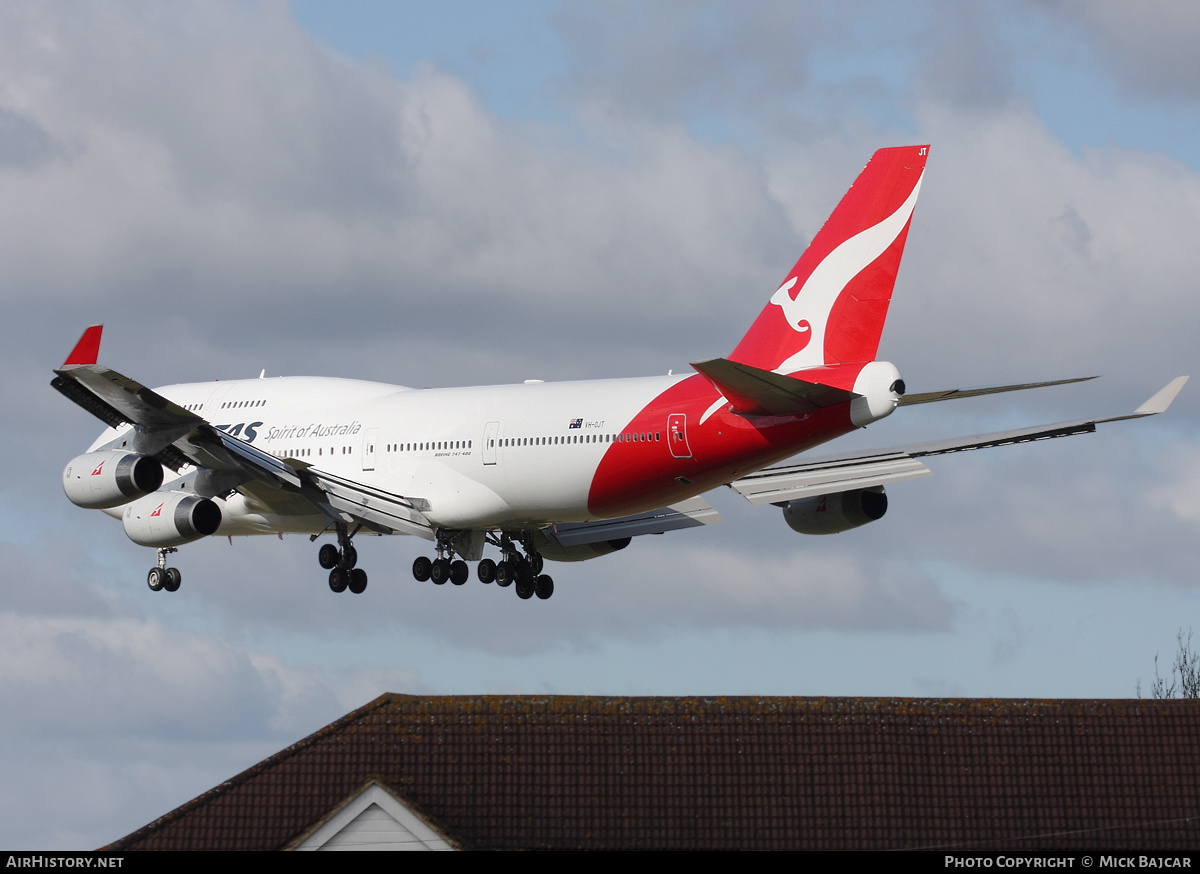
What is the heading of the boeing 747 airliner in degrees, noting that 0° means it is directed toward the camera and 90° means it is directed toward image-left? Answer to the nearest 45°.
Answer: approximately 135°
